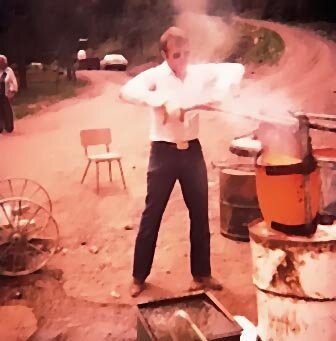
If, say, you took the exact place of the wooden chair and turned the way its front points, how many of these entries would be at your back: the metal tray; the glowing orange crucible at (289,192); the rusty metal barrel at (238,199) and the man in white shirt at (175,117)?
0

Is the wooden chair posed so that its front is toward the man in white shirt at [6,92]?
no

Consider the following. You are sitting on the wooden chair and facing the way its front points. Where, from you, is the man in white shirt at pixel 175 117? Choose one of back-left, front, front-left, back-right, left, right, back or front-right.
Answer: front

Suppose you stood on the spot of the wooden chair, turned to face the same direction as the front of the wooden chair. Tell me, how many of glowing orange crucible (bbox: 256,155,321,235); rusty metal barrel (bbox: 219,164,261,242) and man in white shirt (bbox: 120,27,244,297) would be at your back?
0

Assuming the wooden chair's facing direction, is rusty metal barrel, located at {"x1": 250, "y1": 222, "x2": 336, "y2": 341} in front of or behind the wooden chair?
in front

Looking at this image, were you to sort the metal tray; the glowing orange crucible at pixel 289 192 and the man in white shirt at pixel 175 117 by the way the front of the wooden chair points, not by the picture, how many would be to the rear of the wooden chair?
0

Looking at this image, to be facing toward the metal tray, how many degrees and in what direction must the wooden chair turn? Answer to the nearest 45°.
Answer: approximately 45° to its right

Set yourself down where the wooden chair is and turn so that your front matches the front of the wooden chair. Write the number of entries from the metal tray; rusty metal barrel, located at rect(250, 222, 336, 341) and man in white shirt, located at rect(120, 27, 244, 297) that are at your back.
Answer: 0

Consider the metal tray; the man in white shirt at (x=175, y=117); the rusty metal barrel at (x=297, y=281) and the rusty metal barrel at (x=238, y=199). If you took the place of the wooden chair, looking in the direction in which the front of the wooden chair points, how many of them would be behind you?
0

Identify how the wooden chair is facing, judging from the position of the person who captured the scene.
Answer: facing the viewer and to the right of the viewer
